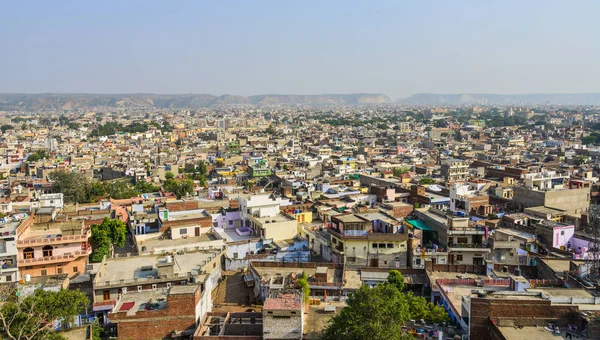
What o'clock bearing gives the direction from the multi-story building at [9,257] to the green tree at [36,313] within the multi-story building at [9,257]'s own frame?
The green tree is roughly at 12 o'clock from the multi-story building.

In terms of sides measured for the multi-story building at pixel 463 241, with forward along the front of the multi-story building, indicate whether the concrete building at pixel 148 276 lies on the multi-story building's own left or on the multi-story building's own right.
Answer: on the multi-story building's own right

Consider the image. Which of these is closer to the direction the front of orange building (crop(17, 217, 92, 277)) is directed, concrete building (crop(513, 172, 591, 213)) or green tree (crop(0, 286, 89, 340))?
the green tree

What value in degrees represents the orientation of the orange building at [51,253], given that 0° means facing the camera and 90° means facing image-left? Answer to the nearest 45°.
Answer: approximately 0°

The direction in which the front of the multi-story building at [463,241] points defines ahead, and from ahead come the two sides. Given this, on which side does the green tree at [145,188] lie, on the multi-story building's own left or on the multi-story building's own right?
on the multi-story building's own right

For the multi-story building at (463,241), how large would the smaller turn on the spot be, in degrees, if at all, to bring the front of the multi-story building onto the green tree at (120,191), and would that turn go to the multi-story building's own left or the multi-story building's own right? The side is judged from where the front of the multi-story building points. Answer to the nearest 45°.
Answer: approximately 135° to the multi-story building's own right

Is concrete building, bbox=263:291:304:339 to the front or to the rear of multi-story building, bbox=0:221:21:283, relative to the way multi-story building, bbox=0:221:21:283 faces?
to the front

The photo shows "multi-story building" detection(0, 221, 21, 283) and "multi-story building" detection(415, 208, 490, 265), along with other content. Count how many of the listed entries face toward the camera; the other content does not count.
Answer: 2

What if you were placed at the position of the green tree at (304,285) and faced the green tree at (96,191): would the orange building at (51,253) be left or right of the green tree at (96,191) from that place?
left

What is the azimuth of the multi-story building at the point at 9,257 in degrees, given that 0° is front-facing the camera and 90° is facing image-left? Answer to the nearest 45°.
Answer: approximately 0°

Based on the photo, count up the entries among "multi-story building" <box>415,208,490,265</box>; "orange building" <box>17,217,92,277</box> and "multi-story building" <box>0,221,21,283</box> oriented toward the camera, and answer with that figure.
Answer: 3

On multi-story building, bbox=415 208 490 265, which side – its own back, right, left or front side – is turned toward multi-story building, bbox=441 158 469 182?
back

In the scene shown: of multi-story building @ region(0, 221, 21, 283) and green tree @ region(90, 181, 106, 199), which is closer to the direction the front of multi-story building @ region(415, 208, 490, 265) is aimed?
the multi-story building

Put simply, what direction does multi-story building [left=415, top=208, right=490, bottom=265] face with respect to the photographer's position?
facing the viewer
